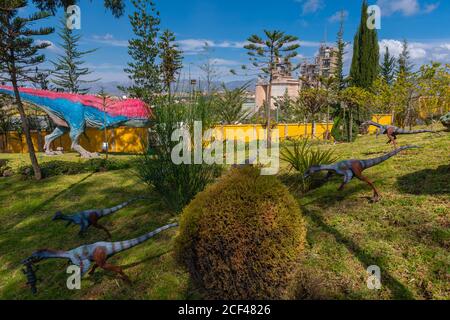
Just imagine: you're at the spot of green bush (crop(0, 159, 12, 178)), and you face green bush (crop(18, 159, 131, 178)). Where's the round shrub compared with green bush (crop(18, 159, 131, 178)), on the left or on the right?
right

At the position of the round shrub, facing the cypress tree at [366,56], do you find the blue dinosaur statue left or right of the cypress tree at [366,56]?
left

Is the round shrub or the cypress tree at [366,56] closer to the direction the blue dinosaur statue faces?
the cypress tree

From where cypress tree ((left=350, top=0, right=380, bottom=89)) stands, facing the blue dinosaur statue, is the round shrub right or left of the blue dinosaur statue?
left

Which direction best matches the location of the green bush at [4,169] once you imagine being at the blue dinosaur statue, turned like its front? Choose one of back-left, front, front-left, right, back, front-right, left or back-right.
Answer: back-right

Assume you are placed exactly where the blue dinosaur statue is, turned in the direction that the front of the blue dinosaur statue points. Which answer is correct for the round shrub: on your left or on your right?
on your right

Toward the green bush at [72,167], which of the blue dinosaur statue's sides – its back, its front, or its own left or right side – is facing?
right

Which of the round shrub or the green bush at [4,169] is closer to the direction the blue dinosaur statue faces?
the round shrub

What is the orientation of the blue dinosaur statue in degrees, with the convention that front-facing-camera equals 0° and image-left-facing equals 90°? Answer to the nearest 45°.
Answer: approximately 270°

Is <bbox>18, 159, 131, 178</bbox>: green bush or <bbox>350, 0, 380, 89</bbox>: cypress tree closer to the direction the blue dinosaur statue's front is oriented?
the cypress tree
